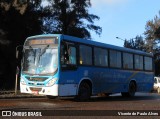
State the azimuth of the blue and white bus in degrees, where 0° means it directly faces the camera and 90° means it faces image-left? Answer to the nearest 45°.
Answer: approximately 45°
